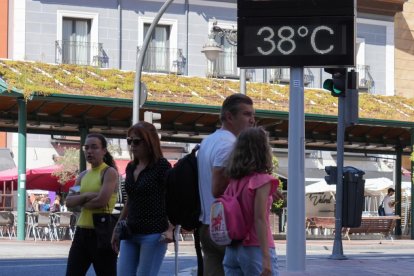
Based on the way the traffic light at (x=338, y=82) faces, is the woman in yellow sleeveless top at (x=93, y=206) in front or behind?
in front

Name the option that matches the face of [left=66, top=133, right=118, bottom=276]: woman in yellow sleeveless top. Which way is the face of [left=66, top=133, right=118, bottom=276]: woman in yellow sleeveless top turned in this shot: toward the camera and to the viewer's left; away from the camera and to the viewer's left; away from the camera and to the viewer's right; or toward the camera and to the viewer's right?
toward the camera and to the viewer's left

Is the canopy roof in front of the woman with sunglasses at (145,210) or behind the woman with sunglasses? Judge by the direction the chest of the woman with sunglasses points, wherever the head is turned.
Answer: behind

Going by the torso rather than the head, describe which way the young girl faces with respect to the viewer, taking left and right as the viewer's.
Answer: facing away from the viewer and to the right of the viewer

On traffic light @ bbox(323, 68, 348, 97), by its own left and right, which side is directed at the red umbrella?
right

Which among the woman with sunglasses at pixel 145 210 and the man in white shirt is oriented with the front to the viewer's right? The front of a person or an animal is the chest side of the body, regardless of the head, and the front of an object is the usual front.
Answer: the man in white shirt

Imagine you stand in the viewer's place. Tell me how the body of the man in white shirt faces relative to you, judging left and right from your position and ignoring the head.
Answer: facing to the right of the viewer

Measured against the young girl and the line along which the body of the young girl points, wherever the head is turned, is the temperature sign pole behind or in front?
in front

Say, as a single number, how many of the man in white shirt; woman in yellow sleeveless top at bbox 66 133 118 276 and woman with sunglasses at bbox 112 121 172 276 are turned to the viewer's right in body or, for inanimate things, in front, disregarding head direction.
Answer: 1

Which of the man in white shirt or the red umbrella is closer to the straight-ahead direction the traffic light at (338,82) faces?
the man in white shirt
